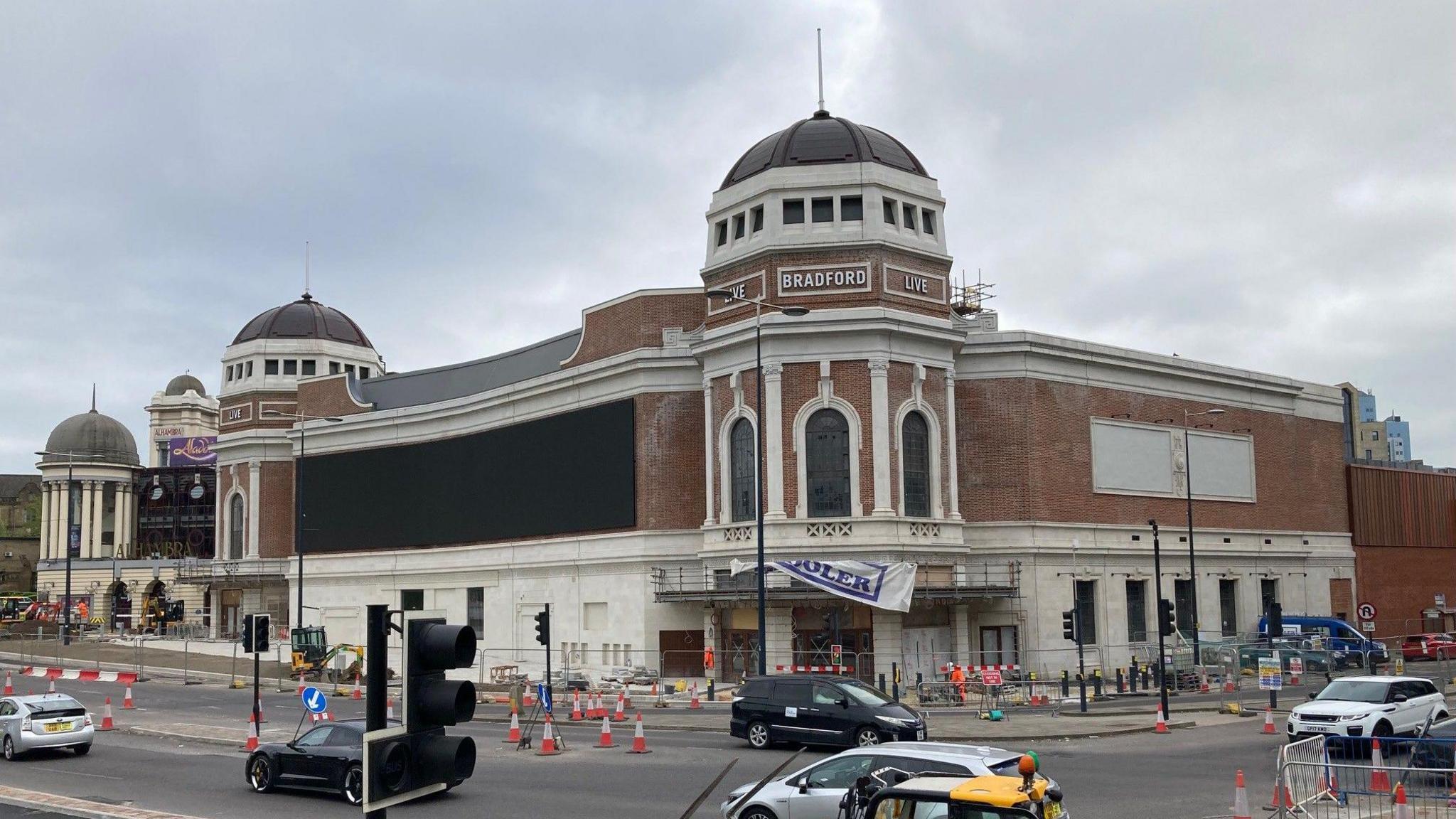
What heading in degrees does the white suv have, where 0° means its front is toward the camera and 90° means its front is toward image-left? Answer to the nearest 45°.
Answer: approximately 45°

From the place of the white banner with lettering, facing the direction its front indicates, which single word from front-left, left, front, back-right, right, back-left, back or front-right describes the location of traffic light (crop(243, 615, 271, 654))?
front-right

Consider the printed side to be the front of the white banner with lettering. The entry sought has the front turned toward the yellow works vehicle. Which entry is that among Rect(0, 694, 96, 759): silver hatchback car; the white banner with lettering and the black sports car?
the white banner with lettering

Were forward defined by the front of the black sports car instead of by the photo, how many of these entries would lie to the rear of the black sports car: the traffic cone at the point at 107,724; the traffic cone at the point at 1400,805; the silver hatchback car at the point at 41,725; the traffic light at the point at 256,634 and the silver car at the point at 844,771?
2

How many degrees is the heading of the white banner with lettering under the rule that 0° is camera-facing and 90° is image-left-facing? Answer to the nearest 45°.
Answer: approximately 0°

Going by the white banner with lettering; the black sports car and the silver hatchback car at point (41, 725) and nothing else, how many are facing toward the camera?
1

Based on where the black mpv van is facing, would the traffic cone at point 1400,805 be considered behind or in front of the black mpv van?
in front

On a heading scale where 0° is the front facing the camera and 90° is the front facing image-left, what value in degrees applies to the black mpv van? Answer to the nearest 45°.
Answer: approximately 315°

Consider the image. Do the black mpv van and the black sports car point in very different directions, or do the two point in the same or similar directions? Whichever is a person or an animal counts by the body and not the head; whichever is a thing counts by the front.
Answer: very different directions

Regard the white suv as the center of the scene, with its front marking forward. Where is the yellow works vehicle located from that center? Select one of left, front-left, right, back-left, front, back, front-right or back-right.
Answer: front-left

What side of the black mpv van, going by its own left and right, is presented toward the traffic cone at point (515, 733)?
back

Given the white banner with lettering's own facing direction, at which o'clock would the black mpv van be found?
The black mpv van is roughly at 12 o'clock from the white banner with lettering.
